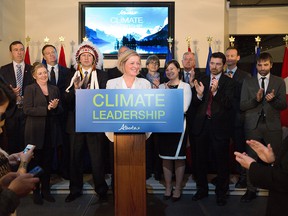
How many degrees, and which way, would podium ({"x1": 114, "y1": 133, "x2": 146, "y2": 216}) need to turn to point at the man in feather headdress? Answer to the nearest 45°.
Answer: approximately 180°

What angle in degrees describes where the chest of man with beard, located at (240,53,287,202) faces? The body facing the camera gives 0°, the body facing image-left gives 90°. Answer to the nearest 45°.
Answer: approximately 0°

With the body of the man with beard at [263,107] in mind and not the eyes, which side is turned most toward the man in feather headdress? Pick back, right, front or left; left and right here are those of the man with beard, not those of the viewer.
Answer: right

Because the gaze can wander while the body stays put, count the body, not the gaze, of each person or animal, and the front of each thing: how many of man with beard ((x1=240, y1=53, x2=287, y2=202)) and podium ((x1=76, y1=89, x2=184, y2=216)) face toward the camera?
2

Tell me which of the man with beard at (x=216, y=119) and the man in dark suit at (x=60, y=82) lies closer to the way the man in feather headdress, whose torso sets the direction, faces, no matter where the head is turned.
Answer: the man with beard

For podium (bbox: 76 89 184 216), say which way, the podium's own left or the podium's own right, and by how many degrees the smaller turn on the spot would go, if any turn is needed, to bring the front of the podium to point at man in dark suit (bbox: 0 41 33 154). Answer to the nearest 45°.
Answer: approximately 135° to the podium's own right
